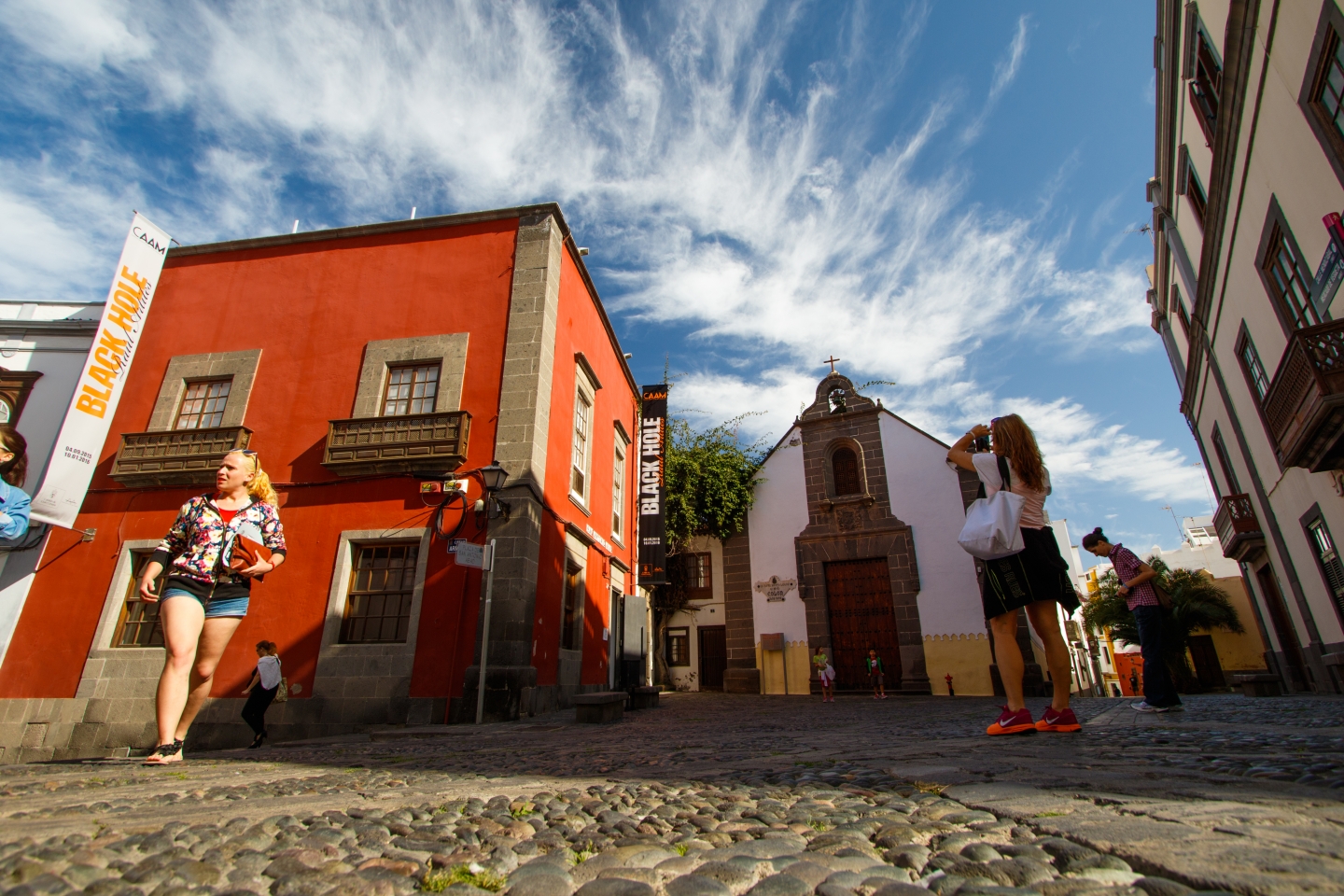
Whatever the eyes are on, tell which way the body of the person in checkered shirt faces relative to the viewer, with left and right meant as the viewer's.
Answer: facing to the left of the viewer

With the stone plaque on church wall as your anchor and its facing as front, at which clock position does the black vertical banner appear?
The black vertical banner is roughly at 1 o'clock from the stone plaque on church wall.

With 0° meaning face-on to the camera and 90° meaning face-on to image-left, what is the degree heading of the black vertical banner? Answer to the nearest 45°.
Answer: approximately 0°

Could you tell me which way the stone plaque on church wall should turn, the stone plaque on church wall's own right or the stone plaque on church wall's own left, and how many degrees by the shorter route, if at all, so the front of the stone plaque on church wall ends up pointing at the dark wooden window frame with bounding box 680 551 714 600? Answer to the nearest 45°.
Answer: approximately 90° to the stone plaque on church wall's own right

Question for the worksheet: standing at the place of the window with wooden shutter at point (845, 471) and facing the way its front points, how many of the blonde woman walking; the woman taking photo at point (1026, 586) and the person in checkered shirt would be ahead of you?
3

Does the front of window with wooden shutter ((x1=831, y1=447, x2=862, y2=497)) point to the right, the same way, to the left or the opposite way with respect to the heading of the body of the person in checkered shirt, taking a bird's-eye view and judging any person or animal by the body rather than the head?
to the left

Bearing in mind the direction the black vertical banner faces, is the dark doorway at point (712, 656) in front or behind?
behind

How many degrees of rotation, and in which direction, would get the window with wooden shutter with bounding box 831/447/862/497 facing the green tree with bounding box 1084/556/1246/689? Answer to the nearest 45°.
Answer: approximately 135° to its left

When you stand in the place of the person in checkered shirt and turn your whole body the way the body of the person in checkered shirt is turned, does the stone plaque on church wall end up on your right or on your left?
on your right

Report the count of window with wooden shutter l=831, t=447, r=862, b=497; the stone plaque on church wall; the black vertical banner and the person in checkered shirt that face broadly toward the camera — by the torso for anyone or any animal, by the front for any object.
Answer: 3

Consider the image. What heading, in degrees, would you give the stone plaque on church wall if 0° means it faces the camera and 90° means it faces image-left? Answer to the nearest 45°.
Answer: approximately 0°
